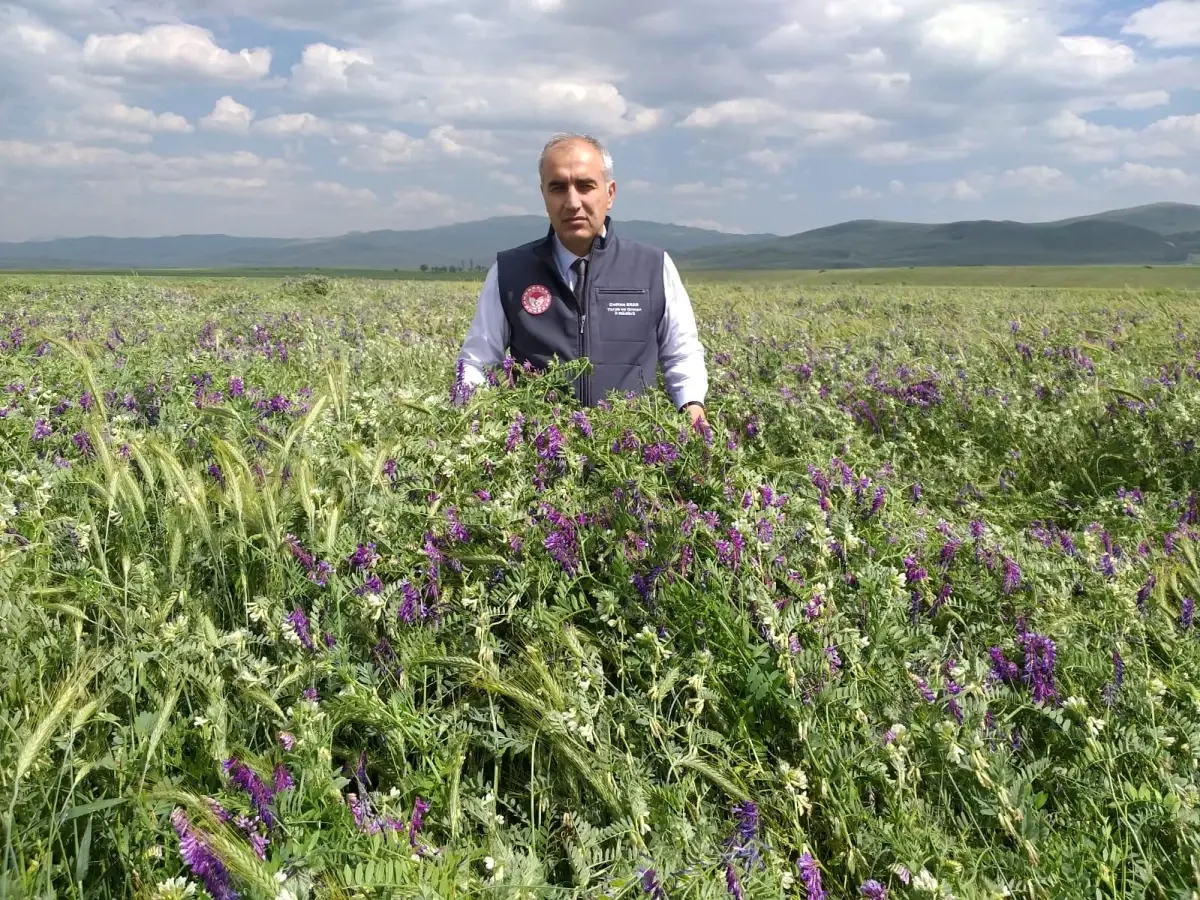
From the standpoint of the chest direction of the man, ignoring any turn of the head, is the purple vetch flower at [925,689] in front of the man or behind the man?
in front

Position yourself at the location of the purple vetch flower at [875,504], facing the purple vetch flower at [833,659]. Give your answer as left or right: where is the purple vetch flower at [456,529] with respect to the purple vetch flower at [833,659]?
right

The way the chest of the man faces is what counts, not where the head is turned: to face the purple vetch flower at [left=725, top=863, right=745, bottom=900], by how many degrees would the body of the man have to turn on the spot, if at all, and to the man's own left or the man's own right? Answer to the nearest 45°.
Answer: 0° — they already face it

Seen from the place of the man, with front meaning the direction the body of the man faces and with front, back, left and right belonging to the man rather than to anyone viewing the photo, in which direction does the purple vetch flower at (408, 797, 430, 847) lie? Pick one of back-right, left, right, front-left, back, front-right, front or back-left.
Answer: front

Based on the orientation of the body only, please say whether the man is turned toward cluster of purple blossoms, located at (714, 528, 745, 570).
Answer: yes

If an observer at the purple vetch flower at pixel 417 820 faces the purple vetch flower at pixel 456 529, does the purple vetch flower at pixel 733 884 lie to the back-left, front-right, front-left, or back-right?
back-right

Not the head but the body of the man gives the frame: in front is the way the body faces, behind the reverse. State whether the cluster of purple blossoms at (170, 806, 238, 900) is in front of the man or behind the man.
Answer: in front

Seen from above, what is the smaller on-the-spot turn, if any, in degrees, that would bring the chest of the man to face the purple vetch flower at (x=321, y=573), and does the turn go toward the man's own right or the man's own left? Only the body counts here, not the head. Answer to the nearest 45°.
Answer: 0° — they already face it

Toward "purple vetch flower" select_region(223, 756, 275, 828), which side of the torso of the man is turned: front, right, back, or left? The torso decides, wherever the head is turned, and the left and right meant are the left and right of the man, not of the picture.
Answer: front

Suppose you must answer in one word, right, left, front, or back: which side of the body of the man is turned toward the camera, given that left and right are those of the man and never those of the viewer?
front

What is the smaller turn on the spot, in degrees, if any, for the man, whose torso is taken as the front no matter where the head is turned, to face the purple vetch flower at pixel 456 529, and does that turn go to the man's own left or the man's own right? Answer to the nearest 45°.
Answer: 0° — they already face it

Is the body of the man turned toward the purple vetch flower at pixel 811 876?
yes
